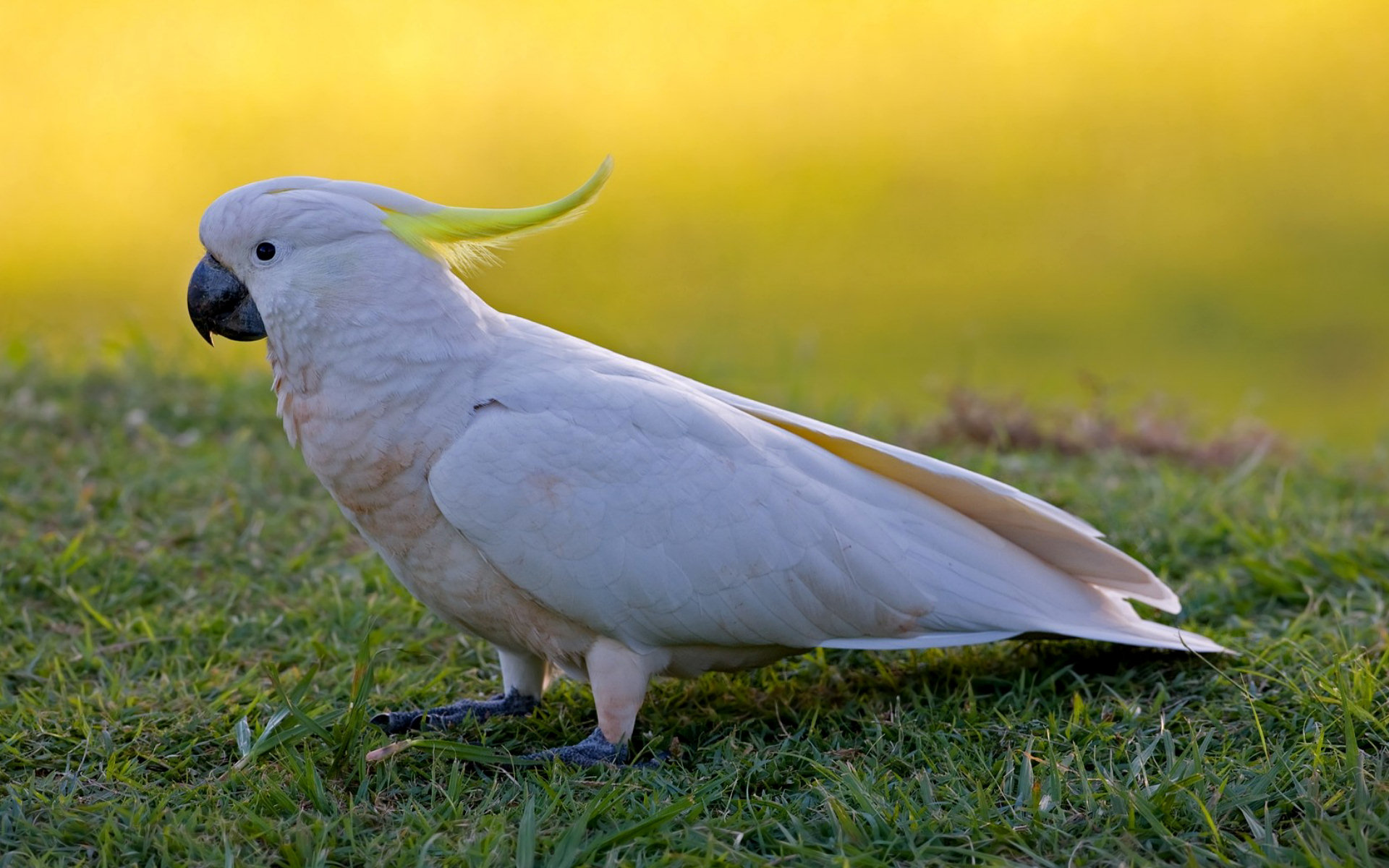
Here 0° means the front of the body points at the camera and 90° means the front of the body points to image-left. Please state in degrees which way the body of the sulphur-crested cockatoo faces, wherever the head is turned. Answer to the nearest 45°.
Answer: approximately 90°
